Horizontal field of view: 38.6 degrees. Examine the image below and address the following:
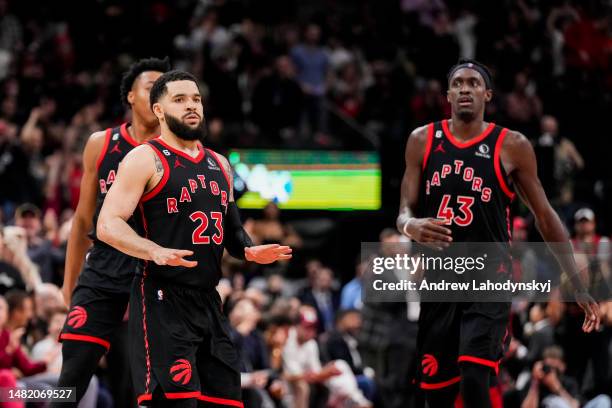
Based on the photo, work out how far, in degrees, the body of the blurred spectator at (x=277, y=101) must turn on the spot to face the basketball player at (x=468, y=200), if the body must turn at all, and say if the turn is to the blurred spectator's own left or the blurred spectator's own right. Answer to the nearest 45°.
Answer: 0° — they already face them

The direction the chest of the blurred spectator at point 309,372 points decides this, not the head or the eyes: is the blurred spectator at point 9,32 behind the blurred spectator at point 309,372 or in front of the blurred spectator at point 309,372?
behind

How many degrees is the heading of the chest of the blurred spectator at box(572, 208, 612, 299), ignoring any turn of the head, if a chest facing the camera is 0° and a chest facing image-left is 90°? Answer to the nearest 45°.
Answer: approximately 0°

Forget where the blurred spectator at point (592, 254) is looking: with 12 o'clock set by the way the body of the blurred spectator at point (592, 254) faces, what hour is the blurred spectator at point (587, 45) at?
the blurred spectator at point (587, 45) is roughly at 6 o'clock from the blurred spectator at point (592, 254).

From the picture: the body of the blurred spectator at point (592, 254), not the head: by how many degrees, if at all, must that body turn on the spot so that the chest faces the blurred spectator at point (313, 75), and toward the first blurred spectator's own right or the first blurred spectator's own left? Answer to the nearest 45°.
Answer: approximately 135° to the first blurred spectator's own right

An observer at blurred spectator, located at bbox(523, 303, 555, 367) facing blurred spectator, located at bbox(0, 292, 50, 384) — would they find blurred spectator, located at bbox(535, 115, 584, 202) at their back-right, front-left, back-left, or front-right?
back-right

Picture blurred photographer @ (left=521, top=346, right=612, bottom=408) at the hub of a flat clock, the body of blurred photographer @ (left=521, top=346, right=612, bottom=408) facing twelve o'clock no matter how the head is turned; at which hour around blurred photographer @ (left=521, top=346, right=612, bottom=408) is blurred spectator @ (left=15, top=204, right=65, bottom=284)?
blurred spectator @ (left=15, top=204, right=65, bottom=284) is roughly at 3 o'clock from blurred photographer @ (left=521, top=346, right=612, bottom=408).

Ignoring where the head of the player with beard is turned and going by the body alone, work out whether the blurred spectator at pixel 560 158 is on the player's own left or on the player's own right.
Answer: on the player's own left

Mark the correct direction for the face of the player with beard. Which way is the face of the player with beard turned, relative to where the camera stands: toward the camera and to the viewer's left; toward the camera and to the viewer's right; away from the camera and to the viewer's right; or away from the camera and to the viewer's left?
toward the camera and to the viewer's right
